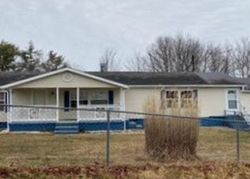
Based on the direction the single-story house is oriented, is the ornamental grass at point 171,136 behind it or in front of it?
in front

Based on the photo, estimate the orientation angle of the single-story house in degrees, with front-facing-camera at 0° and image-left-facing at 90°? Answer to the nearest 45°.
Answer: approximately 0°
